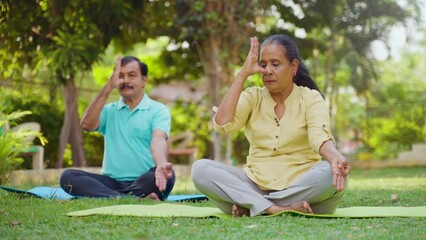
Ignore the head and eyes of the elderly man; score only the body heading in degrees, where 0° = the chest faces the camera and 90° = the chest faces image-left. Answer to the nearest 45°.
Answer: approximately 45°

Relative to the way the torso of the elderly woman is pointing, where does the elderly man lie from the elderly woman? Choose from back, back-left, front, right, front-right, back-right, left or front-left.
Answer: right

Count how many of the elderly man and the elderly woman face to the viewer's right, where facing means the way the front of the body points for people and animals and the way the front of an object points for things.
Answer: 0

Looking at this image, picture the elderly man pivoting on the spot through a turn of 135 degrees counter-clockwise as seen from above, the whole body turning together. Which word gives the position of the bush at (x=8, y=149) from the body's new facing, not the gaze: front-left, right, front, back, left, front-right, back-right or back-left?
back-left

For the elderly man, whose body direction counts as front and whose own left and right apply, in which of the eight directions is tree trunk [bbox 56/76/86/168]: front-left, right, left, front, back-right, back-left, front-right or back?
back-right

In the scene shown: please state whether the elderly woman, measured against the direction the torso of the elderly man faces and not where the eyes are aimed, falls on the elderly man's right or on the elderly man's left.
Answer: on the elderly man's left

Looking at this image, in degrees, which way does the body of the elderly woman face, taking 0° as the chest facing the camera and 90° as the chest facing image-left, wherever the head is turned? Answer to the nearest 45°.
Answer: approximately 45°

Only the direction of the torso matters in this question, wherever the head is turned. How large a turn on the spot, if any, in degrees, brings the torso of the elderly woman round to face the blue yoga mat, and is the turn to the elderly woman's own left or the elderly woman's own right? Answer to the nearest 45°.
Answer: approximately 90° to the elderly woman's own right
